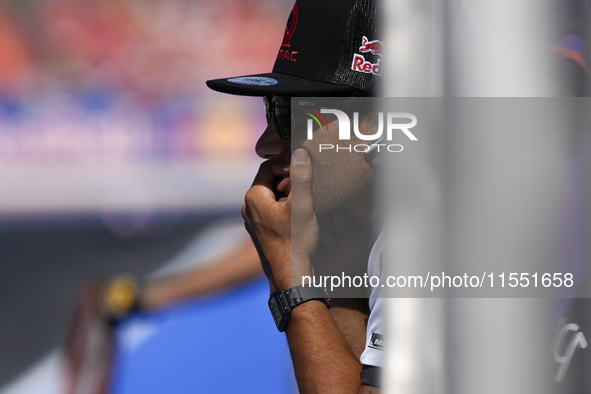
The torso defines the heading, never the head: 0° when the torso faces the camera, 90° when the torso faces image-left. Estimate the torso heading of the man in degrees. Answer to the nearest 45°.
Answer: approximately 90°

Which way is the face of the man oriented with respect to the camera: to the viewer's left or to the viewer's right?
to the viewer's left
